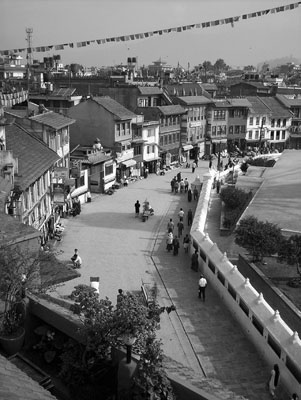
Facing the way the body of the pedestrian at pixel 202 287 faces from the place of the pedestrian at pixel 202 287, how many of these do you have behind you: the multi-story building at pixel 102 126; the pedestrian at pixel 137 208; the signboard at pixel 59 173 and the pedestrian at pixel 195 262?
0

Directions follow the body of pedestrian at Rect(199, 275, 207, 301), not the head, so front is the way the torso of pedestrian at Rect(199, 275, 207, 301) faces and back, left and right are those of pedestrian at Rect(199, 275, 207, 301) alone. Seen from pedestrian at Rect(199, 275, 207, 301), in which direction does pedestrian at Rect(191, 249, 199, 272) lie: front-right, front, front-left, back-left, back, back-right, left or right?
front

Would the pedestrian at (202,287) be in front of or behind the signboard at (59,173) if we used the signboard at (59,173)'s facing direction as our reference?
in front

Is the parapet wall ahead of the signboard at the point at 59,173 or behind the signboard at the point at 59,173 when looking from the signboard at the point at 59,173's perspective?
ahead

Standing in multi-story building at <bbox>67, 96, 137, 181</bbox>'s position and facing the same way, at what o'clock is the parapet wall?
The parapet wall is roughly at 1 o'clock from the multi-story building.

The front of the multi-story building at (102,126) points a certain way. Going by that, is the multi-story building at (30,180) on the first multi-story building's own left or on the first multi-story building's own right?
on the first multi-story building's own right

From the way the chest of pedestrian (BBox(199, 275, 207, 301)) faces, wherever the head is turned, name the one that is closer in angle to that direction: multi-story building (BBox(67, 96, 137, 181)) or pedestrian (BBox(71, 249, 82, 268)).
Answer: the multi-story building

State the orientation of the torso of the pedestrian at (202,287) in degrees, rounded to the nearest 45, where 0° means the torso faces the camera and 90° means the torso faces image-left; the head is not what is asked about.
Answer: approximately 180°

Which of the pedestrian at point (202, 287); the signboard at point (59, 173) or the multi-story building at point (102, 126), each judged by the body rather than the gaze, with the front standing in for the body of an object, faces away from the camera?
the pedestrian

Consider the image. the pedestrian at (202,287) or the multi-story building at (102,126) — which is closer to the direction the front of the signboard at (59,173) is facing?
the pedestrian

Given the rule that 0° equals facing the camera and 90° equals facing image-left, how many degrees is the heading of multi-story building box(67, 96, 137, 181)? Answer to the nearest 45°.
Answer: approximately 315°
